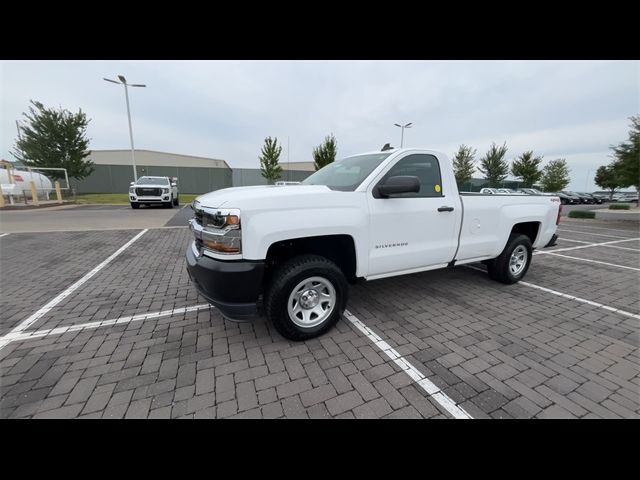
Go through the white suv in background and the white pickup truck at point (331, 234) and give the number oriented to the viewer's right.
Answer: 0

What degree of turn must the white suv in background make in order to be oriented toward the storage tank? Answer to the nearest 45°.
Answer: approximately 135° to its right

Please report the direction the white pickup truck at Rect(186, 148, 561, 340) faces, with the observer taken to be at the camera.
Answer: facing the viewer and to the left of the viewer

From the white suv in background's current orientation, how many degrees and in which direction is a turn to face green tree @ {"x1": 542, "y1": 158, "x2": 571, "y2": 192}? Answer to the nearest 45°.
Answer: approximately 90° to its left

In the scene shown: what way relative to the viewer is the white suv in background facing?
toward the camera

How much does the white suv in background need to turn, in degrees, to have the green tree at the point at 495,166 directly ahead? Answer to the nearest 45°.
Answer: approximately 90° to its left

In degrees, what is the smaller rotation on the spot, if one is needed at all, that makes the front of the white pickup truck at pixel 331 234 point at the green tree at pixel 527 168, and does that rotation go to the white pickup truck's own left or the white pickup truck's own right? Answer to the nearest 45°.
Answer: approximately 180°

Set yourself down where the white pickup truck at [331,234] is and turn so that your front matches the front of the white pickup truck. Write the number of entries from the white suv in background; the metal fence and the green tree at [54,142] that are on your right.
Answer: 3

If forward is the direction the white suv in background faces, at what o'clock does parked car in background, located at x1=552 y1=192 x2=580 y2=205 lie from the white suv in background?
The parked car in background is roughly at 9 o'clock from the white suv in background.

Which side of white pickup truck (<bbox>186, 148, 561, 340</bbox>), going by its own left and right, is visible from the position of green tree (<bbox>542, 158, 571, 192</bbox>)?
back

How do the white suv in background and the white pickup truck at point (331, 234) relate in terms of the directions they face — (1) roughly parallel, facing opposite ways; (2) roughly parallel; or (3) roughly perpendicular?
roughly perpendicular

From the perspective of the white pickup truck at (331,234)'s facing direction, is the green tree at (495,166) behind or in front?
behind

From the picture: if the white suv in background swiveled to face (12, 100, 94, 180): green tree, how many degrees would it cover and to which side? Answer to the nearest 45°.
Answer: approximately 135° to its right

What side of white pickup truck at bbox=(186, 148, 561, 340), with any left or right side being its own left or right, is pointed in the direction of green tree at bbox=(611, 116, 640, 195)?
back
